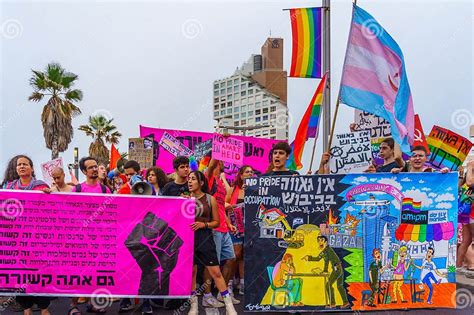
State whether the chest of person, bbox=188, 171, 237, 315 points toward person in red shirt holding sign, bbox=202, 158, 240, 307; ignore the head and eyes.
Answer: no

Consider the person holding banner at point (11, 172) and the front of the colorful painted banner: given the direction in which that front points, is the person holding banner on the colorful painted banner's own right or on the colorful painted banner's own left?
on the colorful painted banner's own right

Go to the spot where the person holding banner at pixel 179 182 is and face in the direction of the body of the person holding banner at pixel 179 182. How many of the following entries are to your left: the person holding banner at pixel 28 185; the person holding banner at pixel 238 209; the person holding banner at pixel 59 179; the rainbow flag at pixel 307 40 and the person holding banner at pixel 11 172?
2

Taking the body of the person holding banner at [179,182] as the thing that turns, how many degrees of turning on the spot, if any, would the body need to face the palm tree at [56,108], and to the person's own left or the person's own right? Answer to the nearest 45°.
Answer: approximately 135° to the person's own left

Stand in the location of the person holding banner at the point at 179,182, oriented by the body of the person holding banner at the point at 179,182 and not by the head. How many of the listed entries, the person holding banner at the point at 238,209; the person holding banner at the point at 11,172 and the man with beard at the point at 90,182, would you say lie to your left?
1

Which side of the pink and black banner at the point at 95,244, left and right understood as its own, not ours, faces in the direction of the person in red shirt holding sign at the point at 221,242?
left

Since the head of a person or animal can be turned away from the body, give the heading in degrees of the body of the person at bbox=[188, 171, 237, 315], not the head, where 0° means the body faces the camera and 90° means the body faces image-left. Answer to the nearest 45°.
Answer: approximately 45°

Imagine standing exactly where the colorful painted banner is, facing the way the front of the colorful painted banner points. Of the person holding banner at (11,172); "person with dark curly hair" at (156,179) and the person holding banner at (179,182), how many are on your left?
0

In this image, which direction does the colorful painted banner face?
toward the camera

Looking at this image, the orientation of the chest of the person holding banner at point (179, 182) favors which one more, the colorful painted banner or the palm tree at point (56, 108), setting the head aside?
the colorful painted banner

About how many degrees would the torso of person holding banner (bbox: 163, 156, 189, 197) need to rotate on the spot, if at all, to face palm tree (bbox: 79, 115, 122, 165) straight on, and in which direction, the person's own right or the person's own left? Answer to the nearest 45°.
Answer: approximately 135° to the person's own left

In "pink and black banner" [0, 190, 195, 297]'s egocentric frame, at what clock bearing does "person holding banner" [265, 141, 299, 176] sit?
The person holding banner is roughly at 9 o'clock from the pink and black banner.

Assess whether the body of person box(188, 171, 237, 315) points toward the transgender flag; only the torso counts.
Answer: no

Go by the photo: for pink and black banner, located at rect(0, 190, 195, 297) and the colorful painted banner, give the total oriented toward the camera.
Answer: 2

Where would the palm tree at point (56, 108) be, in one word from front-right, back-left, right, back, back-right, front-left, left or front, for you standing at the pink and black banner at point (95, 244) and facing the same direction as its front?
back
